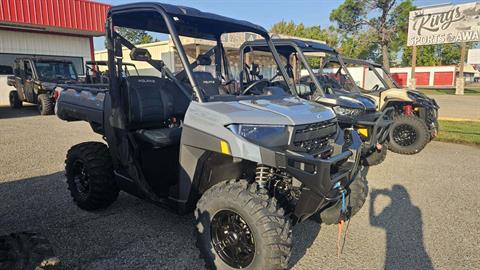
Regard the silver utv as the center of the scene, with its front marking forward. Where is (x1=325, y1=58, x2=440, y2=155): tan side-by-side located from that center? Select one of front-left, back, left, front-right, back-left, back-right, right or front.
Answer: left

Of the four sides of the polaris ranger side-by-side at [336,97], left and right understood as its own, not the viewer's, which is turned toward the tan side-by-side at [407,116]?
left

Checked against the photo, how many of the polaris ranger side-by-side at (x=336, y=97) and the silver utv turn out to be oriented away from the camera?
0

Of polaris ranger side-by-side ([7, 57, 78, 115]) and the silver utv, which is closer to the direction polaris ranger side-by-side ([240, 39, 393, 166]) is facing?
the silver utv

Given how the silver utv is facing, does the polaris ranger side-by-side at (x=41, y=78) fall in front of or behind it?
behind

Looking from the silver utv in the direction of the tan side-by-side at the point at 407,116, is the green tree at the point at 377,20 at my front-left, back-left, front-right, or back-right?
front-left

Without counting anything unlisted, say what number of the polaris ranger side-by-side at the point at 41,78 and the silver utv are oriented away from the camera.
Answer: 0

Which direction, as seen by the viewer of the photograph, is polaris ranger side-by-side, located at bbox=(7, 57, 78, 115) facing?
facing the viewer and to the right of the viewer

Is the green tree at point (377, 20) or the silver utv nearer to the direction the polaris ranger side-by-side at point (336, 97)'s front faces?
the silver utv

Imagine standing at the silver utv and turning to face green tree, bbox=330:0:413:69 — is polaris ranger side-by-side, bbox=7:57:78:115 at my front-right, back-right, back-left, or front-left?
front-left

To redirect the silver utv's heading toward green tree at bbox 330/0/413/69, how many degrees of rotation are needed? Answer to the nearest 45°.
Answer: approximately 90° to its left

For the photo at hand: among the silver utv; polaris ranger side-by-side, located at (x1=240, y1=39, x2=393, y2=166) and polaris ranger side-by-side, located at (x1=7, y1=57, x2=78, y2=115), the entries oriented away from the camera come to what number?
0

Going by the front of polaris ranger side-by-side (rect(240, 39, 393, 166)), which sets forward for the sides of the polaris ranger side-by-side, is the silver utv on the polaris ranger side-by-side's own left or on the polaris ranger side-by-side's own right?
on the polaris ranger side-by-side's own right
